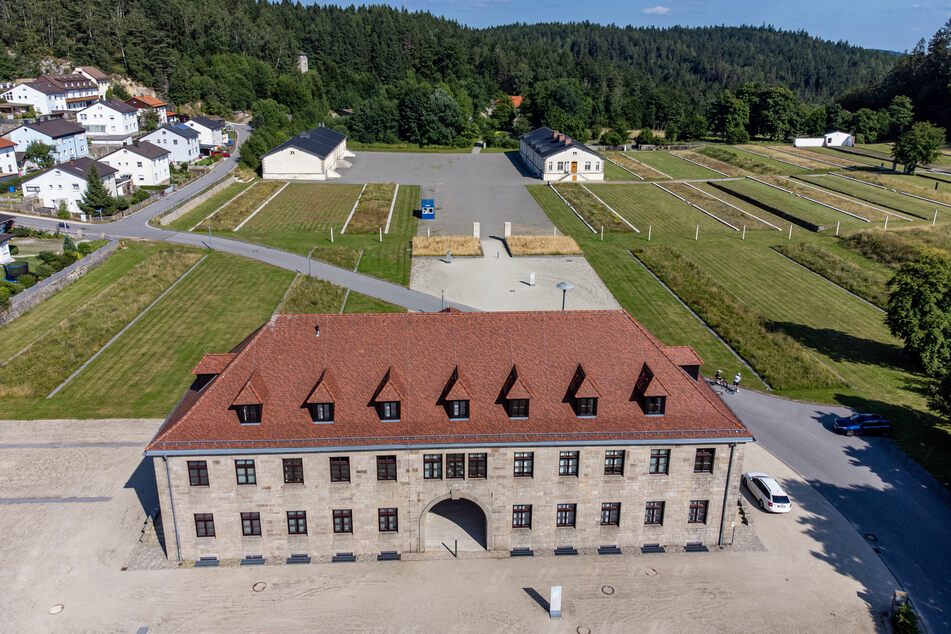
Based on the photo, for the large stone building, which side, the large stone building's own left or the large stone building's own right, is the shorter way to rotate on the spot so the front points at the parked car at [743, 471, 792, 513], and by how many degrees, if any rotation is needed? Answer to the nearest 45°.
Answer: approximately 90° to the large stone building's own left

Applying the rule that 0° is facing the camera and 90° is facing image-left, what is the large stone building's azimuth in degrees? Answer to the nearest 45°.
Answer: approximately 0°

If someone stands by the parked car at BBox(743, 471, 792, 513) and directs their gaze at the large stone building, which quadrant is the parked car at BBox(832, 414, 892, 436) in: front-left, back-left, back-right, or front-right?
back-right

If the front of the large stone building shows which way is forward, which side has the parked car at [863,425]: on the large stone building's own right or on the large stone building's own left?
on the large stone building's own left

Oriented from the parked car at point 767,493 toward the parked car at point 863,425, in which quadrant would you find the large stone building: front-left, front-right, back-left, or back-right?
back-left
